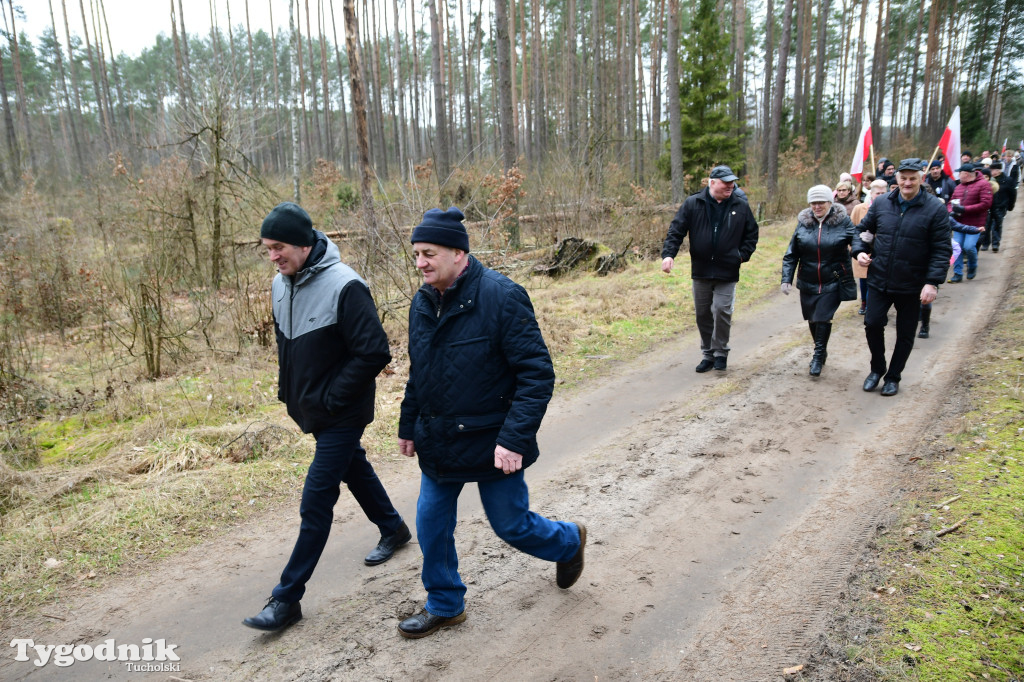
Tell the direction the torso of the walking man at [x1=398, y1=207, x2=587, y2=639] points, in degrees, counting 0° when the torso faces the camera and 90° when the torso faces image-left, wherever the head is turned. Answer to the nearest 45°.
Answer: approximately 45°

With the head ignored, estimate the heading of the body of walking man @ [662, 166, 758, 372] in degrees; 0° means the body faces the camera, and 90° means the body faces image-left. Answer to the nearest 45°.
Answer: approximately 0°

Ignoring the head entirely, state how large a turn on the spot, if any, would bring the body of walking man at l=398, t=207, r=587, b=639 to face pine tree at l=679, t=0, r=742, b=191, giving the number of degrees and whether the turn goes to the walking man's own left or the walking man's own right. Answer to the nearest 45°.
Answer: approximately 135° to the walking man's own right

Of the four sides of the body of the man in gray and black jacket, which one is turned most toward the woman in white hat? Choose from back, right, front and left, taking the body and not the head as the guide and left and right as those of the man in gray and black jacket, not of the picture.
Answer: back

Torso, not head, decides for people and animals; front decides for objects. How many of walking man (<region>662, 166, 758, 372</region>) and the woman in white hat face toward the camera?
2

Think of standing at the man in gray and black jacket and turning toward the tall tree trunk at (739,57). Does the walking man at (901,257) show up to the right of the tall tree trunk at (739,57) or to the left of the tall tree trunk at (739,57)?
right

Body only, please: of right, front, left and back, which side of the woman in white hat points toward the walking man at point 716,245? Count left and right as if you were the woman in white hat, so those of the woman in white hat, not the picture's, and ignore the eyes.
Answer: right

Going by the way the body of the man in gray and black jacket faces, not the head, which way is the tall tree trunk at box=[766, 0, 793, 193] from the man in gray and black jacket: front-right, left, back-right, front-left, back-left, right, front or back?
back
